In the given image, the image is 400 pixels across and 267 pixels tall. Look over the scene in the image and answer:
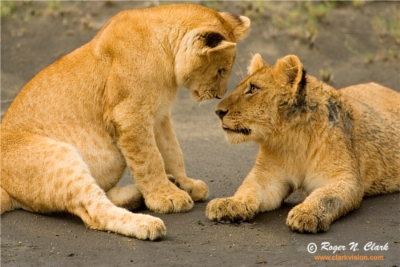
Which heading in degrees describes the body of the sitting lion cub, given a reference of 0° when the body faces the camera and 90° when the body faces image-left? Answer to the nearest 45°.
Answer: approximately 270°

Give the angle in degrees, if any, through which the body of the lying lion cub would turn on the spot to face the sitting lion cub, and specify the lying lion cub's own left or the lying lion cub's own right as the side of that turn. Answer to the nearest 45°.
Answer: approximately 45° to the lying lion cub's own right

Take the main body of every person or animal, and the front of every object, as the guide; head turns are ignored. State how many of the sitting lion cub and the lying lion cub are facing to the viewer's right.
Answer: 1

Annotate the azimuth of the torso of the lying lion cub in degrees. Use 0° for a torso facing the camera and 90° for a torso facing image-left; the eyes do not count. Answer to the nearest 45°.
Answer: approximately 45°

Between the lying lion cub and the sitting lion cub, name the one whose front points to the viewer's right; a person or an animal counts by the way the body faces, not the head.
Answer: the sitting lion cub

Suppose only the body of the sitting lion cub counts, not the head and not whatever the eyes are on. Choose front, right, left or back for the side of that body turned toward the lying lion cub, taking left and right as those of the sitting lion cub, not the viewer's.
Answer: front
